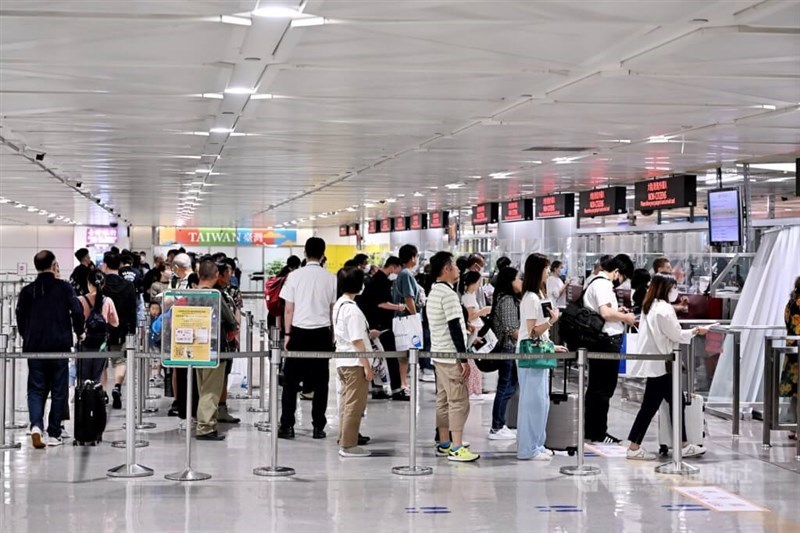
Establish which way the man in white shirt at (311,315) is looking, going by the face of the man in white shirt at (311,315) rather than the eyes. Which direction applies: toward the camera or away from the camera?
away from the camera

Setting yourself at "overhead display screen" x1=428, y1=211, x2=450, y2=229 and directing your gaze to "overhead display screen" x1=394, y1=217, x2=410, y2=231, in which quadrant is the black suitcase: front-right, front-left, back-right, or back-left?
back-left

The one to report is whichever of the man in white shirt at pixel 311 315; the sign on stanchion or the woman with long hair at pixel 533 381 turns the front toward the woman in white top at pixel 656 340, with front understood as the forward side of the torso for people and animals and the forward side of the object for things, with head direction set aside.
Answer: the woman with long hair

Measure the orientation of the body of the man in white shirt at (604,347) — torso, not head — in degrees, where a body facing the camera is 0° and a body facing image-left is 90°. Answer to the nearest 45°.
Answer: approximately 270°

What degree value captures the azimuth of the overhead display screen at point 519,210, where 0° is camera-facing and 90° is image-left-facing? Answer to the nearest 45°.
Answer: approximately 45°

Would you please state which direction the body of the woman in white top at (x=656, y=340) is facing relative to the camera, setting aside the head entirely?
to the viewer's right

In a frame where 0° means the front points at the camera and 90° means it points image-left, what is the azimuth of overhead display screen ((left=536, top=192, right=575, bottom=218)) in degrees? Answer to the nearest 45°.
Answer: approximately 45°

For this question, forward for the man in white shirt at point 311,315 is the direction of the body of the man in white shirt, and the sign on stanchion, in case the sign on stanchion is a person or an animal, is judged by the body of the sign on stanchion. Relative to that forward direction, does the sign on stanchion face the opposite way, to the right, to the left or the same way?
the opposite way

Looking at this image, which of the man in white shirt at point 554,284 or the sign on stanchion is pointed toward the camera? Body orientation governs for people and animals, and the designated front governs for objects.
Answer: the sign on stanchion

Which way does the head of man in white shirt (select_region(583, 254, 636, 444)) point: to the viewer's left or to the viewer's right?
to the viewer's right

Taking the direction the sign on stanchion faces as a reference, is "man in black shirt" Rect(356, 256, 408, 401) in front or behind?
behind

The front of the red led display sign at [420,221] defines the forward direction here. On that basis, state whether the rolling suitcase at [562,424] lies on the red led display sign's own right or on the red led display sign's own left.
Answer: on the red led display sign's own left

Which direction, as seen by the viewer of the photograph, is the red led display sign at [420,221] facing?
facing the viewer and to the left of the viewer

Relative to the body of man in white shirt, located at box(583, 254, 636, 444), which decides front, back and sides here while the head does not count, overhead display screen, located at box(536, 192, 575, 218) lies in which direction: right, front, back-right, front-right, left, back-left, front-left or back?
left

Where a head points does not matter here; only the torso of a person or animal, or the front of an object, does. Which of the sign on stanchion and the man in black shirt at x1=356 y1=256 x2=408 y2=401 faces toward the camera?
the sign on stanchion

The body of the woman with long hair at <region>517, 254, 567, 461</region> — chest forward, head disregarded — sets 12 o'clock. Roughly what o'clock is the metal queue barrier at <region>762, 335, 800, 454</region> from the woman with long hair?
The metal queue barrier is roughly at 11 o'clock from the woman with long hair.

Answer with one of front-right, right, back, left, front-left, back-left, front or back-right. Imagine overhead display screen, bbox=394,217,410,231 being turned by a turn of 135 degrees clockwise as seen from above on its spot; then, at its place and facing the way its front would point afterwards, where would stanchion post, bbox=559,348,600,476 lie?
back
